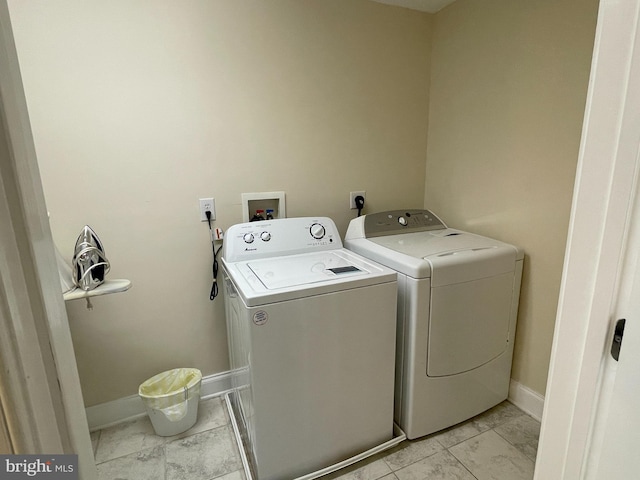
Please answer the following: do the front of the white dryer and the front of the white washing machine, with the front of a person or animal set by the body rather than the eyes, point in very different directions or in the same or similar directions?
same or similar directions

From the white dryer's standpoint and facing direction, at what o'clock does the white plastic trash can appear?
The white plastic trash can is roughly at 4 o'clock from the white dryer.

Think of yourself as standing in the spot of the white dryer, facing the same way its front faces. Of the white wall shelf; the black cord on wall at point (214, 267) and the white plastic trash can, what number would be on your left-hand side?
0

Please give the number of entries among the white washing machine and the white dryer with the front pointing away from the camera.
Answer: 0

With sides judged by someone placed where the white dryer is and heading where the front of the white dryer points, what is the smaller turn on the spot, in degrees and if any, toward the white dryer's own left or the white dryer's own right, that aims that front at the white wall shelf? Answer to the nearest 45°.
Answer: approximately 90° to the white dryer's own right

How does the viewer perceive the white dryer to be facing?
facing the viewer and to the right of the viewer

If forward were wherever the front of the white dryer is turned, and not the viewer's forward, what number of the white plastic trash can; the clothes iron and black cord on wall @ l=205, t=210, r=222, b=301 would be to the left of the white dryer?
0

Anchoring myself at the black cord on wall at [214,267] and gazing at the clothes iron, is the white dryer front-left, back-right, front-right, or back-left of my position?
back-left

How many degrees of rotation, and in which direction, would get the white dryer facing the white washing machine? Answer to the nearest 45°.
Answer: approximately 90° to its right

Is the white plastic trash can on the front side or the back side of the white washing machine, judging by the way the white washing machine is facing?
on the back side

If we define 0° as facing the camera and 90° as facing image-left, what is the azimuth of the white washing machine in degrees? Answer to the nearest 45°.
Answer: approximately 315°

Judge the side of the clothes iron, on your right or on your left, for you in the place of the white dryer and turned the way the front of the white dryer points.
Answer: on your right

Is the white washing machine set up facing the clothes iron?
no
